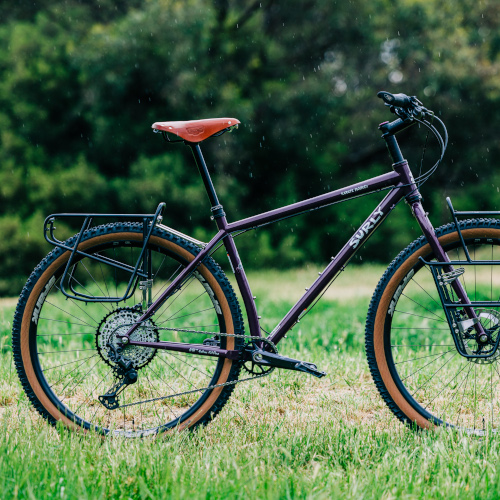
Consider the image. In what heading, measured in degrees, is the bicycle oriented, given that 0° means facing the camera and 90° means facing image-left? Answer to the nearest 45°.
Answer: approximately 270°
